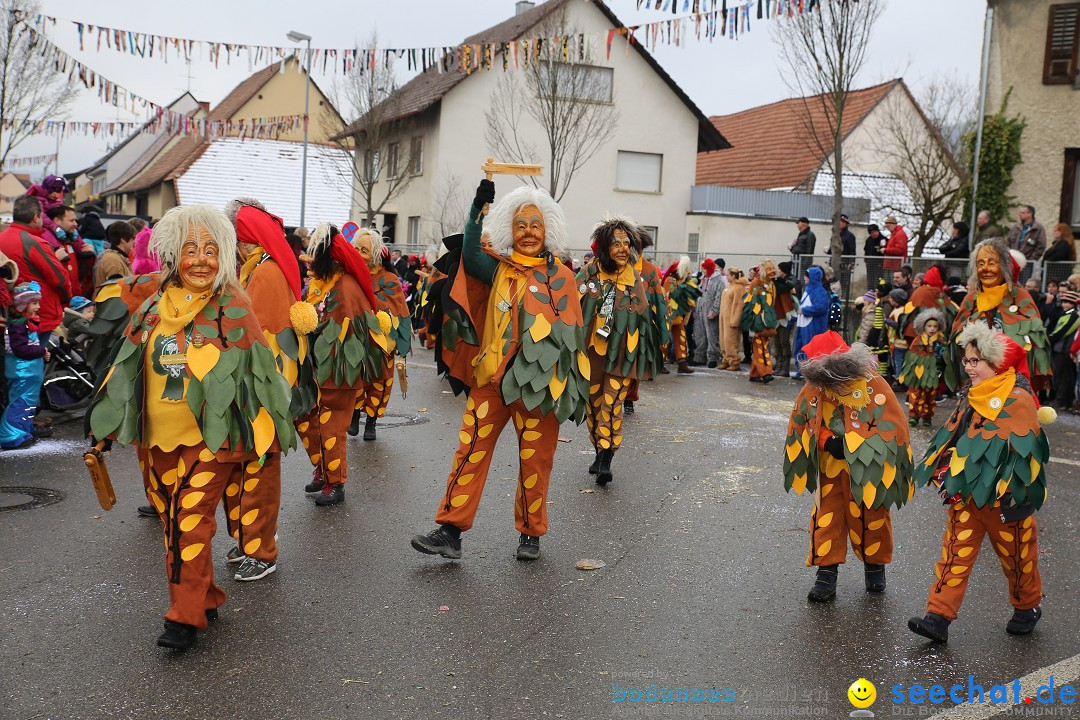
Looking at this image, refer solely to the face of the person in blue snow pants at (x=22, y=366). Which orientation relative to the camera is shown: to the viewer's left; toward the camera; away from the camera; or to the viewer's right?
to the viewer's right

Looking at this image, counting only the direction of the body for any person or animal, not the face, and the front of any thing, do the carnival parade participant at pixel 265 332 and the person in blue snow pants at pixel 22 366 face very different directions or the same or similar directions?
very different directions

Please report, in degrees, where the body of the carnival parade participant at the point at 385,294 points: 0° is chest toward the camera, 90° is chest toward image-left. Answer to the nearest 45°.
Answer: approximately 45°

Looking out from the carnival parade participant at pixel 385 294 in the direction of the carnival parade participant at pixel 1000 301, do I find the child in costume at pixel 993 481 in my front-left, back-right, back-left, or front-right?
front-right

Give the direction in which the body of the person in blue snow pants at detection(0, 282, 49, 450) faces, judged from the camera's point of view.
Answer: to the viewer's right

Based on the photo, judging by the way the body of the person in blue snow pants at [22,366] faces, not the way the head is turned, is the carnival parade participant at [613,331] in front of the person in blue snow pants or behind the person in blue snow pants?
in front
